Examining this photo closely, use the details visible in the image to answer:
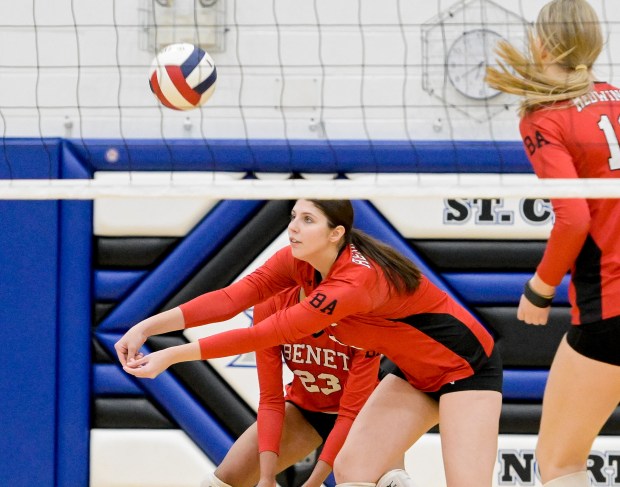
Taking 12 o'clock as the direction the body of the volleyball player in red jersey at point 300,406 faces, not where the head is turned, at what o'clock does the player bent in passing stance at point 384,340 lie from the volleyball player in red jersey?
The player bent in passing stance is roughly at 11 o'clock from the volleyball player in red jersey.

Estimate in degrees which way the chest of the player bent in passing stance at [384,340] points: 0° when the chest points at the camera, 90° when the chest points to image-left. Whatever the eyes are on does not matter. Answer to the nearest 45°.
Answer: approximately 90°

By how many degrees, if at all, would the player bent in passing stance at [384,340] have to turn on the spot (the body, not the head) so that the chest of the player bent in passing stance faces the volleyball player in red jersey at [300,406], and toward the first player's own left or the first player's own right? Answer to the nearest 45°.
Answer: approximately 45° to the first player's own right

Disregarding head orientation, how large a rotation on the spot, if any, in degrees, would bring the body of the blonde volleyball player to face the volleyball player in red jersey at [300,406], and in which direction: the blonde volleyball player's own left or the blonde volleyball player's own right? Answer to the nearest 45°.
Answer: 0° — they already face them

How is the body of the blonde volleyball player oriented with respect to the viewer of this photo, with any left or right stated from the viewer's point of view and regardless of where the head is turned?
facing away from the viewer and to the left of the viewer

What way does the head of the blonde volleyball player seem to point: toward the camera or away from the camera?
away from the camera

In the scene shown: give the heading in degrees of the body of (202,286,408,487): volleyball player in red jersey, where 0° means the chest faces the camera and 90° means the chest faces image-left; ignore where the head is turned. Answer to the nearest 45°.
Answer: approximately 0°

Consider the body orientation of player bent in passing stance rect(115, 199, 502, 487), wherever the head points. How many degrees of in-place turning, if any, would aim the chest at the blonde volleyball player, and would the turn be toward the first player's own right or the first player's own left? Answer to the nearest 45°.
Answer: approximately 135° to the first player's own left

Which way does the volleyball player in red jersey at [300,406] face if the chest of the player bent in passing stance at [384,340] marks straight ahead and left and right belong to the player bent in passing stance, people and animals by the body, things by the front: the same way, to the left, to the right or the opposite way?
to the left
